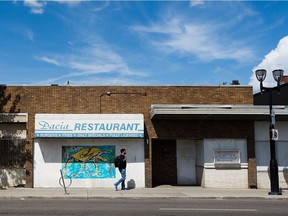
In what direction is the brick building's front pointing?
toward the camera

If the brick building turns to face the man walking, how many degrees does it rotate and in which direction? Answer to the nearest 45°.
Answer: approximately 45° to its right

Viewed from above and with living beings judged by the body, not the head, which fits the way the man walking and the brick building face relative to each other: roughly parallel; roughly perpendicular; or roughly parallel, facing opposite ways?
roughly perpendicular

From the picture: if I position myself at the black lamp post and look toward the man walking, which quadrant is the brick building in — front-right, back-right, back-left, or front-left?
front-right

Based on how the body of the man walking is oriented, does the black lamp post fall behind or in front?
in front

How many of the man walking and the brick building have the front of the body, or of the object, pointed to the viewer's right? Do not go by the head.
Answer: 1

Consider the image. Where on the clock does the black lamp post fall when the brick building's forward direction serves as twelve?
The black lamp post is roughly at 10 o'clock from the brick building.

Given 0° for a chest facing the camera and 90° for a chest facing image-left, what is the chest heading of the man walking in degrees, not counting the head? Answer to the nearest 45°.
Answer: approximately 270°
